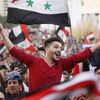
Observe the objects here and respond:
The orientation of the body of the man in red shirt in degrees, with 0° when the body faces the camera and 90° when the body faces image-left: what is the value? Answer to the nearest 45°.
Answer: approximately 315°

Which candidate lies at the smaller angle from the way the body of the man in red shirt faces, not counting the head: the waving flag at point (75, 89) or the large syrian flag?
the waving flag

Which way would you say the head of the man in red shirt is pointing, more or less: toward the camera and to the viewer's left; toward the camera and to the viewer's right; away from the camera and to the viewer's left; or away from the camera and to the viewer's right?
toward the camera and to the viewer's right

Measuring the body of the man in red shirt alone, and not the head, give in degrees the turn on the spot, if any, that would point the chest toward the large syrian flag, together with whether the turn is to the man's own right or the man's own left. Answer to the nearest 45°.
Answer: approximately 135° to the man's own left
